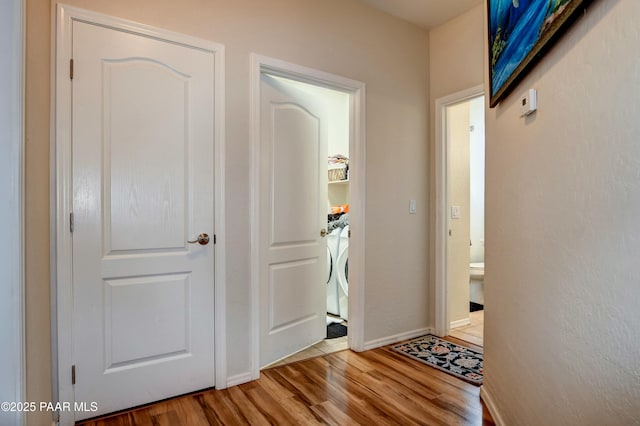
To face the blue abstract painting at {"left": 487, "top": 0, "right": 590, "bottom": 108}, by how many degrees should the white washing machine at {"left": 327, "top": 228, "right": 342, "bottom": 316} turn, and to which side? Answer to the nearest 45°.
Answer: approximately 45° to its left

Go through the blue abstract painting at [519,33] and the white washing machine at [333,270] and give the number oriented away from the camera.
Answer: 0

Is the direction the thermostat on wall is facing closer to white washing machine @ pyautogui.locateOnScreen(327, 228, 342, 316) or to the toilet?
the white washing machine

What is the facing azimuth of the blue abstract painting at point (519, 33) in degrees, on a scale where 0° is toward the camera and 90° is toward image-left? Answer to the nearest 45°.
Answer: approximately 45°

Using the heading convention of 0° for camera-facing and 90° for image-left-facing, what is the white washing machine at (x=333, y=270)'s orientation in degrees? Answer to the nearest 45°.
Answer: approximately 45°

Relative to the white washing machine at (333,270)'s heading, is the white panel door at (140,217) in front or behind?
in front

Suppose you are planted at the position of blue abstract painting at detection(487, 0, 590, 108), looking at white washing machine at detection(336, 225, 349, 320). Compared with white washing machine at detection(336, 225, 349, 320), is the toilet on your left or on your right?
right

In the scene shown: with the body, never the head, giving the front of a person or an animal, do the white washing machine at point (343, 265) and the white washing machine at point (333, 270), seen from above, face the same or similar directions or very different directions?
same or similar directions

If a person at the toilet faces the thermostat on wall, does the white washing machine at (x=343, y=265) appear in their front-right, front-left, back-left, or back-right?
front-right

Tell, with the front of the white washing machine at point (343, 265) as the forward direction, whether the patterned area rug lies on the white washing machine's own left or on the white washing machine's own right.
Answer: on the white washing machine's own left

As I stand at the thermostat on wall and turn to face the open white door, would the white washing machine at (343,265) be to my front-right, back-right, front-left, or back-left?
front-right

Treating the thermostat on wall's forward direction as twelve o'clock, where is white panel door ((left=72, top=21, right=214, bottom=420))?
The white panel door is roughly at 1 o'clock from the thermostat on wall.

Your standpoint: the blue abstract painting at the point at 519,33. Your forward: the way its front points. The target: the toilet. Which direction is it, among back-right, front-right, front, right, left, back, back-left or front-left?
back-right

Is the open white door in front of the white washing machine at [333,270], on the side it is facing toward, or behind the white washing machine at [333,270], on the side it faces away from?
in front

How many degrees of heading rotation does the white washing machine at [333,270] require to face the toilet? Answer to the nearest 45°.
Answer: approximately 180°

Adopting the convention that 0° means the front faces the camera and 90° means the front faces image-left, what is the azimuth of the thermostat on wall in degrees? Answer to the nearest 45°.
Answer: approximately 45°
